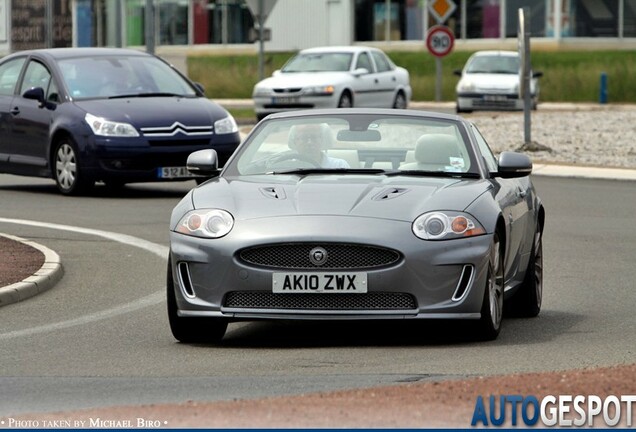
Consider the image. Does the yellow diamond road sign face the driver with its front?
yes

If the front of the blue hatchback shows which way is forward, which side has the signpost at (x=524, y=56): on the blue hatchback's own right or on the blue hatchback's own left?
on the blue hatchback's own left

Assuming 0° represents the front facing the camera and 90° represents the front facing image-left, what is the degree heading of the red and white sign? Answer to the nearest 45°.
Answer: approximately 0°

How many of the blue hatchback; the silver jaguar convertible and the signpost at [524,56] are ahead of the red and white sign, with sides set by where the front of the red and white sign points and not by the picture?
3

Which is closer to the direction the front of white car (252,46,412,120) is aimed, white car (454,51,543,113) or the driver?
the driver

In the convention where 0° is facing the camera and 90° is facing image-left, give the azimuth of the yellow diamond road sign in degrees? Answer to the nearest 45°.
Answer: approximately 0°

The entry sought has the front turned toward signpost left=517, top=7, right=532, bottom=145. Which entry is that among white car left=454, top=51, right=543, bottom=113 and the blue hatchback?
the white car

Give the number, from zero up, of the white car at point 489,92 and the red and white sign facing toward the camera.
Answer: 2

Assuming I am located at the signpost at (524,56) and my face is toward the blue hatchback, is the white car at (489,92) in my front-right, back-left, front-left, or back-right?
back-right
